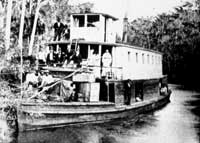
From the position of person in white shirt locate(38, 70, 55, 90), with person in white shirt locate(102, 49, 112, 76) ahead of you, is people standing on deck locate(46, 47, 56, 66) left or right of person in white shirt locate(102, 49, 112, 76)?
left

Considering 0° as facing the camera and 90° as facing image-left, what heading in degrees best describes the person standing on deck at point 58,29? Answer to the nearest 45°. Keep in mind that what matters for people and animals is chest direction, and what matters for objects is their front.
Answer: approximately 0°

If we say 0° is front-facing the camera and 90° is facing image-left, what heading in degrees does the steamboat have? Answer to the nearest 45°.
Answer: approximately 45°
